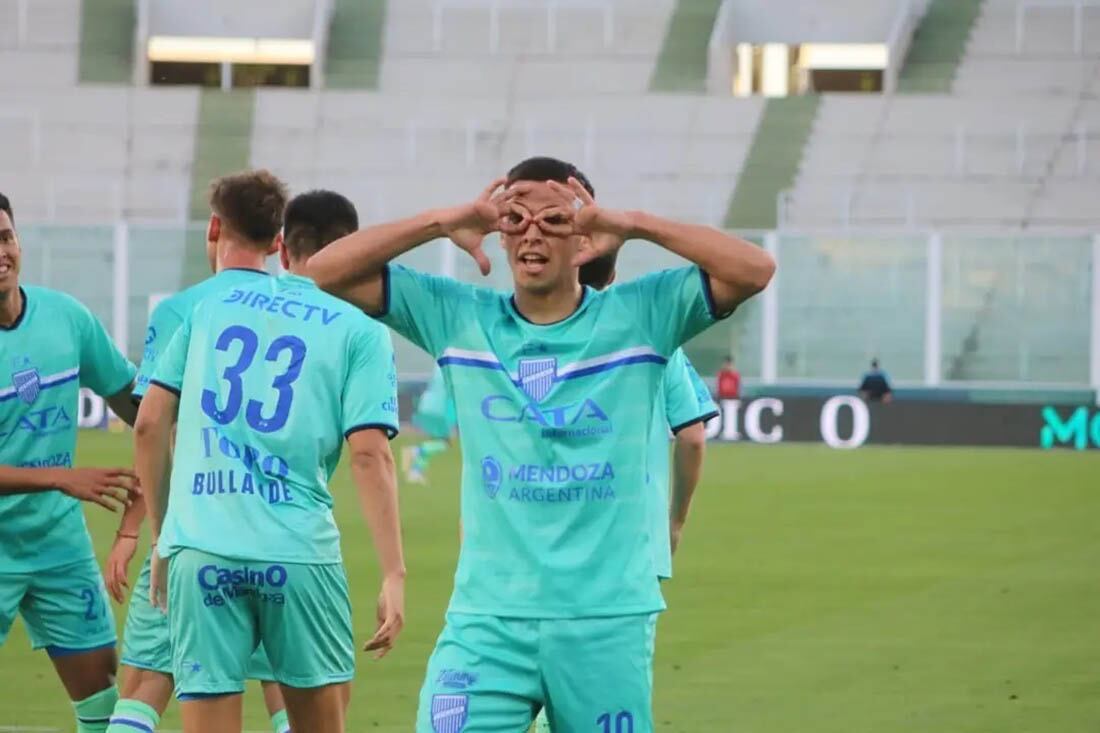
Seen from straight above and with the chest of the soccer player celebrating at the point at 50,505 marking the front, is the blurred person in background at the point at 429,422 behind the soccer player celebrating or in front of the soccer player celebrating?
behind

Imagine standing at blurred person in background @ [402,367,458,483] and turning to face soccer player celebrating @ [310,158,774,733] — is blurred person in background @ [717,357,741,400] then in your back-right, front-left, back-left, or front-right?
back-left

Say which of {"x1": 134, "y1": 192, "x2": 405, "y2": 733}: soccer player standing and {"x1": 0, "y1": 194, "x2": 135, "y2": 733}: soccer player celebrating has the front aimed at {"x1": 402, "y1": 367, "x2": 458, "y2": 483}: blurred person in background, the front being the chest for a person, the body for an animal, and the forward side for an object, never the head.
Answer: {"x1": 134, "y1": 192, "x2": 405, "y2": 733}: soccer player standing

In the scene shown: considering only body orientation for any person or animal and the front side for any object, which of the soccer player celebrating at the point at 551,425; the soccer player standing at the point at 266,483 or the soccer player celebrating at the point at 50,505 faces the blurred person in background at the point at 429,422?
the soccer player standing at the point at 266,483

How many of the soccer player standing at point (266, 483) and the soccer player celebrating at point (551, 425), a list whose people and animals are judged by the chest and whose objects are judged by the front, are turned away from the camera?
1

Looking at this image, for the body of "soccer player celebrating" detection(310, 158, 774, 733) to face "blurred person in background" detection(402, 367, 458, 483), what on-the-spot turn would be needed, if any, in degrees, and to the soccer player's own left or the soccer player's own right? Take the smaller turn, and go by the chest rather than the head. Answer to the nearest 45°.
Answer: approximately 180°

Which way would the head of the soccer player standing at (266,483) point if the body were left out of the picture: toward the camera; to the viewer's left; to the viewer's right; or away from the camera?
away from the camera

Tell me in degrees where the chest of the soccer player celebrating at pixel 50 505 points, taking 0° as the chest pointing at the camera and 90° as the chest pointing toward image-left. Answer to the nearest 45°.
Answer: approximately 0°

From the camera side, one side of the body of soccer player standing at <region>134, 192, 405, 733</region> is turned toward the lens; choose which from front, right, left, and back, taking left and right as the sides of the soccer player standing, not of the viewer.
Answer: back

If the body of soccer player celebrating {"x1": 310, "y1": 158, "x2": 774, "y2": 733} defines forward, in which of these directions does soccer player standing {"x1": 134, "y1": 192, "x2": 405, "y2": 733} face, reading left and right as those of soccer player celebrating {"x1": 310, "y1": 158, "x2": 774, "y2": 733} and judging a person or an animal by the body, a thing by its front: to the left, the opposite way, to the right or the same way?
the opposite way

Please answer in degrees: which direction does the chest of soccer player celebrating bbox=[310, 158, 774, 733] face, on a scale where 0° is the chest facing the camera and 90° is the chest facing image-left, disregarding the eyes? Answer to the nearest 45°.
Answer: approximately 0°
